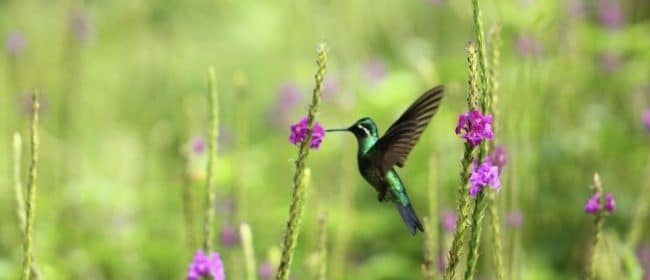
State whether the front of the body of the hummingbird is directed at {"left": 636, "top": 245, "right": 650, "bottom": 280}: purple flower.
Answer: no

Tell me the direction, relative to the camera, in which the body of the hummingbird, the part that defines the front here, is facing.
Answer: to the viewer's left

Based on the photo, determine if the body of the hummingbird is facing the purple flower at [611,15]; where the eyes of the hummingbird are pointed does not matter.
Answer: no

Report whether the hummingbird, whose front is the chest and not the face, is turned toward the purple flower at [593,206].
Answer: no

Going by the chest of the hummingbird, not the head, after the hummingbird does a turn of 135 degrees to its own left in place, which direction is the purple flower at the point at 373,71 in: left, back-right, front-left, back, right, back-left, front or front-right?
back-left

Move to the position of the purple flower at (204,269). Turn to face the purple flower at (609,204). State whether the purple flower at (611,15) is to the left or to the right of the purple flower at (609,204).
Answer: left

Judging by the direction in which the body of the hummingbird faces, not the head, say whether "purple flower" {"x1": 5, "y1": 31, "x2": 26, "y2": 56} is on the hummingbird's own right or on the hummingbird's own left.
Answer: on the hummingbird's own right

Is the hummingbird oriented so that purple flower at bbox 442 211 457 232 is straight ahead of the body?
no
